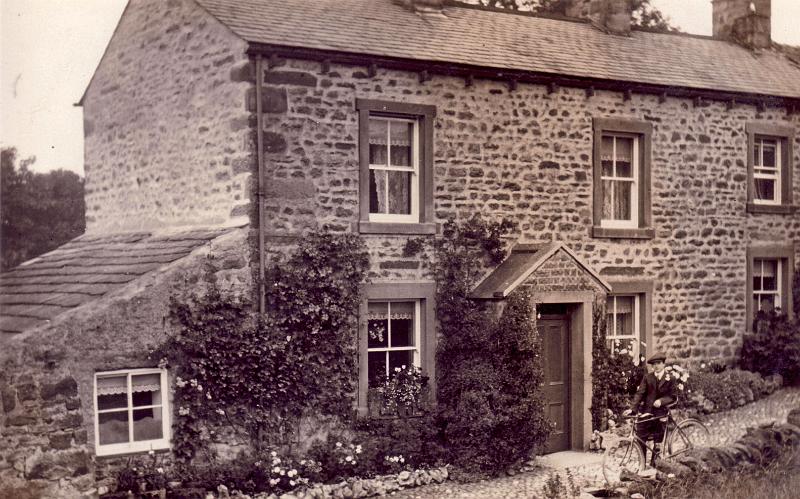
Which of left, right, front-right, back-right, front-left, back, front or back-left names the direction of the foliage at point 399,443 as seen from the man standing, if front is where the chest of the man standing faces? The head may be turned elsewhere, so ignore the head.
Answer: right

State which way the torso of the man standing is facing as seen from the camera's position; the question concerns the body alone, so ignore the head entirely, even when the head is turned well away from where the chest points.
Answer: toward the camera

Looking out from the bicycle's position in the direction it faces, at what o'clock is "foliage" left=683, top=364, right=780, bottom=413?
The foliage is roughly at 5 o'clock from the bicycle.

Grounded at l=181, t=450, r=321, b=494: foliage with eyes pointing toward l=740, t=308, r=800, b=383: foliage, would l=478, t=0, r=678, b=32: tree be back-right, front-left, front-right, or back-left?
front-left

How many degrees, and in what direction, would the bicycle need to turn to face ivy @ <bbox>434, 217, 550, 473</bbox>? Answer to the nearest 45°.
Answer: approximately 45° to its right

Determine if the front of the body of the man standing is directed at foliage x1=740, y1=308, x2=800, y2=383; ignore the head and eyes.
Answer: no

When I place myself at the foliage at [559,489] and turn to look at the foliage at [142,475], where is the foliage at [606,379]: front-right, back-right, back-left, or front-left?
back-right

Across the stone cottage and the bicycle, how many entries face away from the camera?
0

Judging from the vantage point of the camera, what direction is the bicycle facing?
facing the viewer and to the left of the viewer

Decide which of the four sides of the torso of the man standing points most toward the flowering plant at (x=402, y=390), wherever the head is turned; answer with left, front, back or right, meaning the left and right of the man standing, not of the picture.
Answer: right

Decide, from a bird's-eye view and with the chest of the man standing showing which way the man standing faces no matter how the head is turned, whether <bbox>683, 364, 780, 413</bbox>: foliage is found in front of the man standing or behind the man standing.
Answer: behind

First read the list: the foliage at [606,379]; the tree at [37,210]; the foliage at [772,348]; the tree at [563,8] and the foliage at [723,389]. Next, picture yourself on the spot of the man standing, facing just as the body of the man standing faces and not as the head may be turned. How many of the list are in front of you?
0

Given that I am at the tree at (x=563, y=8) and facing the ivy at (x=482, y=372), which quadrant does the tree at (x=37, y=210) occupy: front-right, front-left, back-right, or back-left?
front-right

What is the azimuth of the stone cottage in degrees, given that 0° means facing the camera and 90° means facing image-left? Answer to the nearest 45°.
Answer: approximately 315°

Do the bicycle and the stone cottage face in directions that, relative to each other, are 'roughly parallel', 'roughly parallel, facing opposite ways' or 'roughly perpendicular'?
roughly perpendicular

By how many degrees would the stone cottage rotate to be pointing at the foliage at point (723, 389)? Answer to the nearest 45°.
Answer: approximately 45° to its left

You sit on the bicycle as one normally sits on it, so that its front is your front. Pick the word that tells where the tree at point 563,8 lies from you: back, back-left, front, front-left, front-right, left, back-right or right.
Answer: back-right
